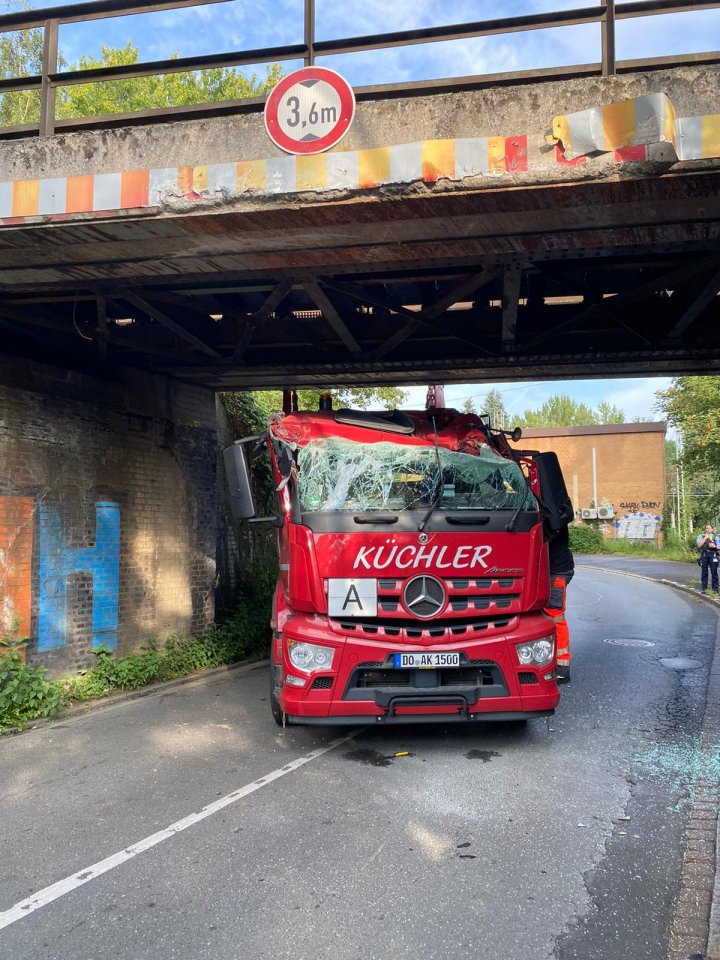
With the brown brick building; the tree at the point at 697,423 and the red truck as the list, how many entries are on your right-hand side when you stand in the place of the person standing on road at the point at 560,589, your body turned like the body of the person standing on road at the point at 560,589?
2

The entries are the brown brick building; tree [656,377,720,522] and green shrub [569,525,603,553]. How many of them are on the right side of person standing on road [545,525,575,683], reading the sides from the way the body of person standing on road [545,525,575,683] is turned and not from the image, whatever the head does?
3

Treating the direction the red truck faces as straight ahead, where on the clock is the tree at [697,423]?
The tree is roughly at 7 o'clock from the red truck.

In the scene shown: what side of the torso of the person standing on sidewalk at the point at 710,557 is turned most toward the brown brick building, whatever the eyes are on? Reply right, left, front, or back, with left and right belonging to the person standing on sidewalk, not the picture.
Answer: back

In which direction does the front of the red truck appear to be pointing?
toward the camera

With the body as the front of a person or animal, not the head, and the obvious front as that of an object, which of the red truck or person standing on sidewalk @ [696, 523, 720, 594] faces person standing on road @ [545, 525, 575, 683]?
person standing on sidewalk @ [696, 523, 720, 594]

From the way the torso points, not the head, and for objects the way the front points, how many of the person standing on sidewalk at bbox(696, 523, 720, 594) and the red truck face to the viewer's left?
0

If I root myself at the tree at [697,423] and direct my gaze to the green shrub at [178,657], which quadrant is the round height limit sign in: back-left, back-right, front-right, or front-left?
front-left

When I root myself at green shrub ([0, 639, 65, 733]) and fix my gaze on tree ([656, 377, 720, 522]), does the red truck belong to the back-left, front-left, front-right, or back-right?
front-right

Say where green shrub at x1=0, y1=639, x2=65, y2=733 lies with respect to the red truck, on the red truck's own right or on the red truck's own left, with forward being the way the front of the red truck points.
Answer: on the red truck's own right

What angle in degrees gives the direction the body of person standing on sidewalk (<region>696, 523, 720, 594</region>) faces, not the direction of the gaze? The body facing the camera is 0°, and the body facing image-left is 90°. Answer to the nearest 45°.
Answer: approximately 0°

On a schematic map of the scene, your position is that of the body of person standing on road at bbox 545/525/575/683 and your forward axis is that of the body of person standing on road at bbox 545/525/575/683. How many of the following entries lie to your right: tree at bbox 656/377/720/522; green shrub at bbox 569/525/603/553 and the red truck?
2

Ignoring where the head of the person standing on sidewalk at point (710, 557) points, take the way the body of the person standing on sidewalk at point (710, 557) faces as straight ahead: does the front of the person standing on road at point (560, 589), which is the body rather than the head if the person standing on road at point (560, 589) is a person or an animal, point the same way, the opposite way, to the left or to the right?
to the right

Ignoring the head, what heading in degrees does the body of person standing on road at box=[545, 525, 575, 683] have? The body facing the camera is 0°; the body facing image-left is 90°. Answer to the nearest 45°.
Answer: approximately 90°
